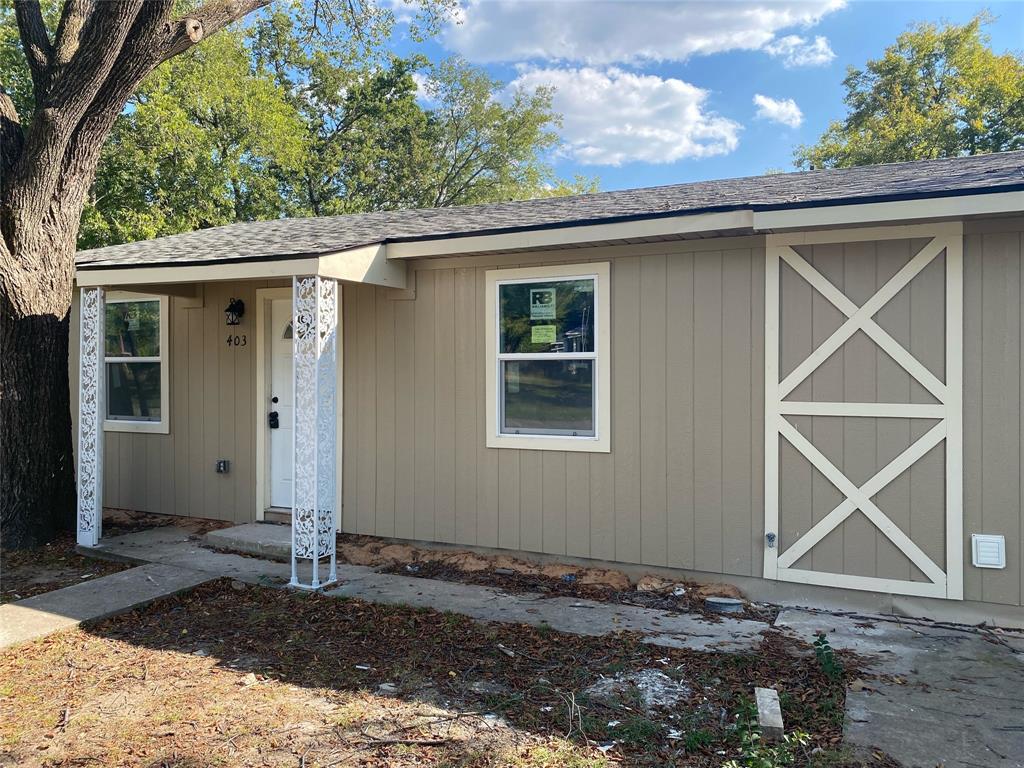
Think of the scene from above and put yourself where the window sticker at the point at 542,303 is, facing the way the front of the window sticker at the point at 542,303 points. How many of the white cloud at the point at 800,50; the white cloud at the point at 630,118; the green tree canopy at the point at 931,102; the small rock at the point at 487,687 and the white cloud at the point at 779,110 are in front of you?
1

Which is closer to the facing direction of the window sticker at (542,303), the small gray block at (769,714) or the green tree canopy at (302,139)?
the small gray block

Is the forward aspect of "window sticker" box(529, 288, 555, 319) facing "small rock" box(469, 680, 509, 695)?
yes

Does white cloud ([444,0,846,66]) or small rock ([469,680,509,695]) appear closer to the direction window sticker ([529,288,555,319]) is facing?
the small rock

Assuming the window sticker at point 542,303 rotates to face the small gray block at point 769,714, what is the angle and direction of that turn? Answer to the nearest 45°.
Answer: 0° — it already faces it

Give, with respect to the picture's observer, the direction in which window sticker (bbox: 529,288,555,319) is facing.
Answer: facing the viewer

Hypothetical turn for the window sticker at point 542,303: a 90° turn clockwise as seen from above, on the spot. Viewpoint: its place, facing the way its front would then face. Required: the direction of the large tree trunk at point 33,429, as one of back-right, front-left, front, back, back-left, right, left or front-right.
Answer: front

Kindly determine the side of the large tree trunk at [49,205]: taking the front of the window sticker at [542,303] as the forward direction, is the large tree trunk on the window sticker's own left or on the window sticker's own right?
on the window sticker's own right

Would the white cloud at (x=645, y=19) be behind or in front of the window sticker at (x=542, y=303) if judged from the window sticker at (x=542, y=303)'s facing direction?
behind

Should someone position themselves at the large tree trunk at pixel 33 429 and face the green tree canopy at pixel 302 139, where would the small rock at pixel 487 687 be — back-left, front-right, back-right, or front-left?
back-right

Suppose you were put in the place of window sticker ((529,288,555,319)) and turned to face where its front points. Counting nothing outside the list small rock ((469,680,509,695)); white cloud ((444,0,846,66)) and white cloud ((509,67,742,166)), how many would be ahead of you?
1

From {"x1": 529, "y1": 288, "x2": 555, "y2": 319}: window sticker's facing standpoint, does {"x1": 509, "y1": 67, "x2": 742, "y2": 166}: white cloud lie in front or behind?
behind

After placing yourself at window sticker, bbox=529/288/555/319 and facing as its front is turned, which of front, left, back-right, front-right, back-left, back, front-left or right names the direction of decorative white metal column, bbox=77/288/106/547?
right
